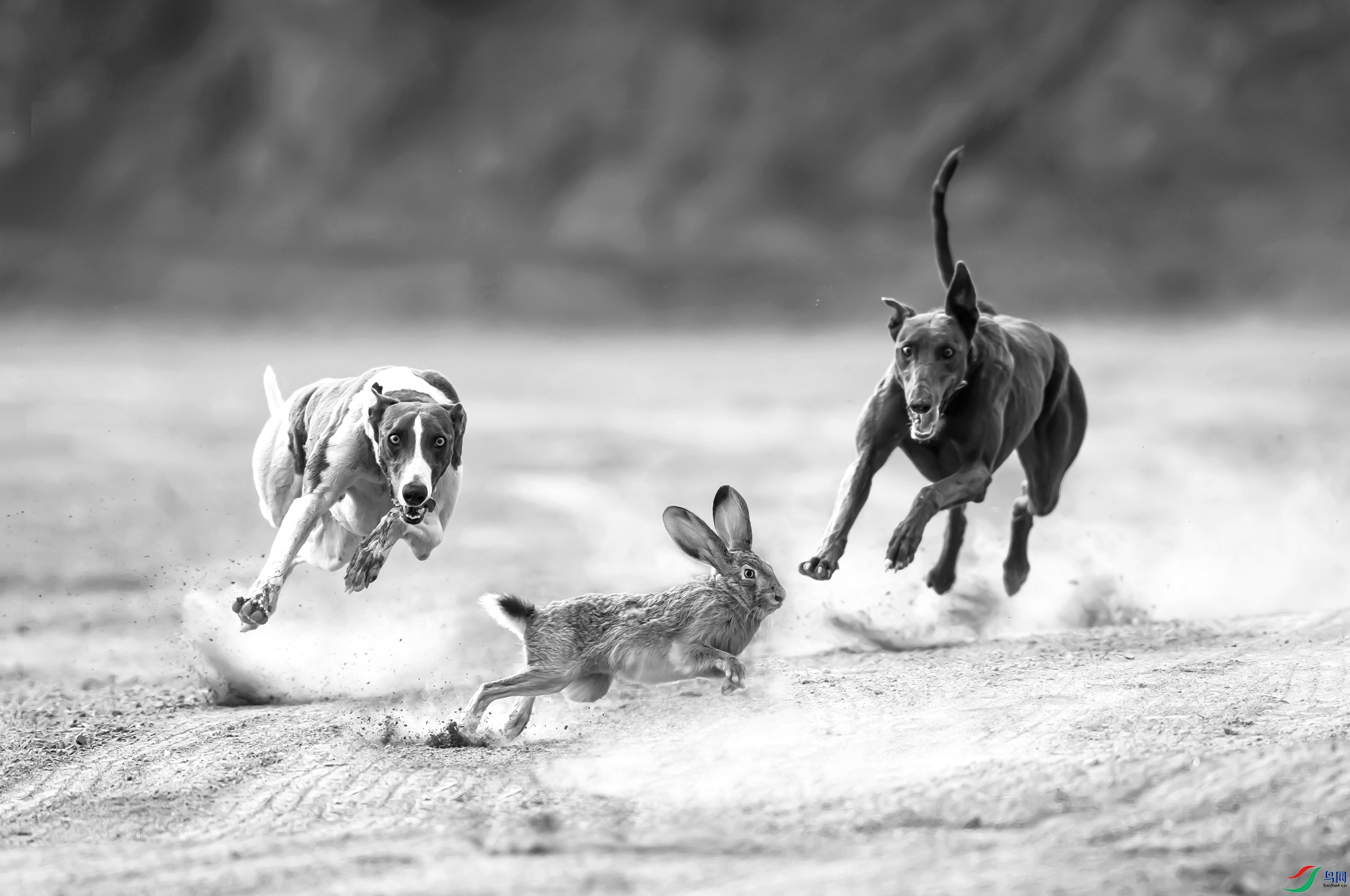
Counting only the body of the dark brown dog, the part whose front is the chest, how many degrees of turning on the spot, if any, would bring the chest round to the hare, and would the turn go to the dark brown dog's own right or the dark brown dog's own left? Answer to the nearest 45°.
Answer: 0° — it already faces it

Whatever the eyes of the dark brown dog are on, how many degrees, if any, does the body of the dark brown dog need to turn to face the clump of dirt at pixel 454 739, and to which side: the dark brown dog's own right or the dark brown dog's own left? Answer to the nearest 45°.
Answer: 0° — it already faces it

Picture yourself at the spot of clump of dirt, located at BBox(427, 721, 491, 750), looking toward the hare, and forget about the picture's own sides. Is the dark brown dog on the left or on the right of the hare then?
left

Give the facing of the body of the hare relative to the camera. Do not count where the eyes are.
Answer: to the viewer's right

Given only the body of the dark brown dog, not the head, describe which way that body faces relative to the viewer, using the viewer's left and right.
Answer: facing the viewer and to the left of the viewer

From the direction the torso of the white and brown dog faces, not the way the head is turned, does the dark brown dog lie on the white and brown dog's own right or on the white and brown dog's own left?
on the white and brown dog's own left

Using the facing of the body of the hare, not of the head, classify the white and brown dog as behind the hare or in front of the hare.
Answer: behind

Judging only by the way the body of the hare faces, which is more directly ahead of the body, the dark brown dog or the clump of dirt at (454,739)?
the dark brown dog

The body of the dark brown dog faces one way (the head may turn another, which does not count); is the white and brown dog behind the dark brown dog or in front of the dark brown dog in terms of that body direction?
in front
